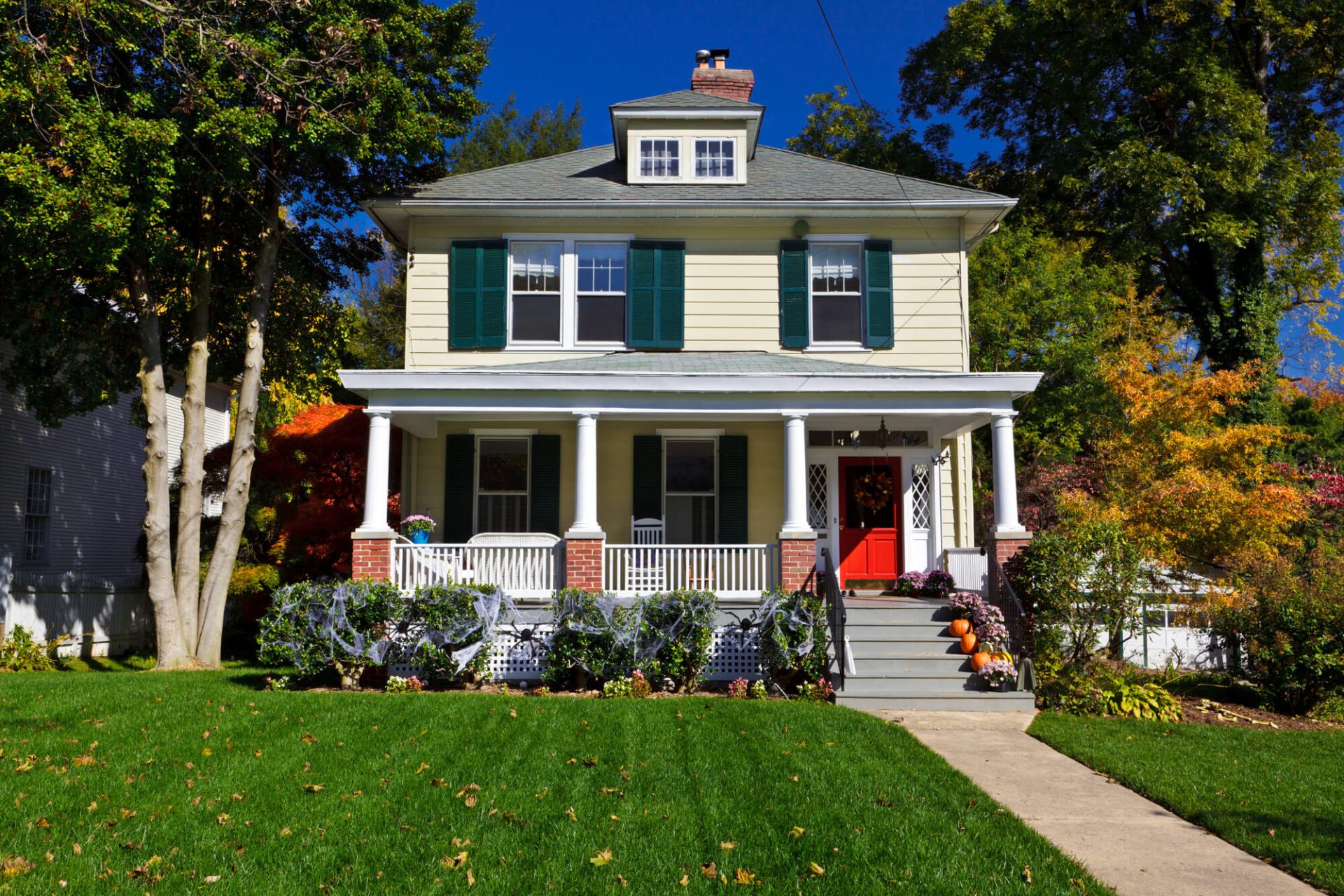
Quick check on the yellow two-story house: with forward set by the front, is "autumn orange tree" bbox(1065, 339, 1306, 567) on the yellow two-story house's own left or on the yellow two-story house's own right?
on the yellow two-story house's own left

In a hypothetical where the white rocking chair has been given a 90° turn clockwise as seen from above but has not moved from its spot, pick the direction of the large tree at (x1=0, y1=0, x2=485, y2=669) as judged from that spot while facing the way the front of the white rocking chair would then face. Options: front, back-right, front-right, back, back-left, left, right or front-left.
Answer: front

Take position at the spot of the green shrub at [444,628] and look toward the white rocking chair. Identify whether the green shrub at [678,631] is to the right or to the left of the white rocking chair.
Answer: right

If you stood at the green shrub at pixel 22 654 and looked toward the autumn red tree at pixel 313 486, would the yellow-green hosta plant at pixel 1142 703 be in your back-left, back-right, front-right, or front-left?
front-right

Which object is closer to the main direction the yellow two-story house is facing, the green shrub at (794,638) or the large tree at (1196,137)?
the green shrub

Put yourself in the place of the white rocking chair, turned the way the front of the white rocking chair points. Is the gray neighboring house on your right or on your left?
on your right

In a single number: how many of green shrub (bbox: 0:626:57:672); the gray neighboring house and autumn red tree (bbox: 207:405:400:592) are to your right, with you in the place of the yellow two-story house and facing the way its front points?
3

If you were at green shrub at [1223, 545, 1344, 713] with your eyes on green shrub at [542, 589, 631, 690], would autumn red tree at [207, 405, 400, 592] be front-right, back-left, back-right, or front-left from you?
front-right

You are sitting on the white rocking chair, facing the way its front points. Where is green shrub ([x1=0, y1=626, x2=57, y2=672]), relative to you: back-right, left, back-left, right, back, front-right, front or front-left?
right

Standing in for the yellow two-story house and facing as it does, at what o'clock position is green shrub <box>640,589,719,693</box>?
The green shrub is roughly at 12 o'clock from the yellow two-story house.

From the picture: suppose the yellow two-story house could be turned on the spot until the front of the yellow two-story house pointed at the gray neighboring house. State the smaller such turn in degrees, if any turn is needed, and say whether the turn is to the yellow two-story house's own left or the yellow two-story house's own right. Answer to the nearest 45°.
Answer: approximately 90° to the yellow two-story house's own right

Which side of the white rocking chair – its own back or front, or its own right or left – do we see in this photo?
front

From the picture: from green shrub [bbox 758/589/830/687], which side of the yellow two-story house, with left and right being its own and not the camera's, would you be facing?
front

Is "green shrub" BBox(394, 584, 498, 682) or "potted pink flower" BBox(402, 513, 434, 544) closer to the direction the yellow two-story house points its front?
the green shrub
